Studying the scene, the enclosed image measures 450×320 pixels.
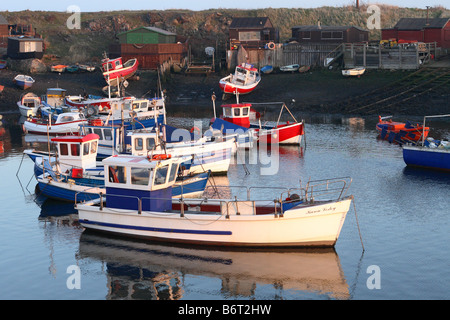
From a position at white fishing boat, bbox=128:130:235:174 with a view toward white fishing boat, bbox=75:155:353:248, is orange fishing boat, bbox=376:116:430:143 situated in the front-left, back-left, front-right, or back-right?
back-left

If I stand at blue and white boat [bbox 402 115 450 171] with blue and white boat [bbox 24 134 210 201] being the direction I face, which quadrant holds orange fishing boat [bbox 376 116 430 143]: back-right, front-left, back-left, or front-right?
back-right

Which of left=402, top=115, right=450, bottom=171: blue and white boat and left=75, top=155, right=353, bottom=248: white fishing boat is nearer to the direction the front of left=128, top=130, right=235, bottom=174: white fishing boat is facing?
the blue and white boat

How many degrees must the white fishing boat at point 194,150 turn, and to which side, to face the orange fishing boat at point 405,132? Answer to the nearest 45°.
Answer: approximately 45° to its left

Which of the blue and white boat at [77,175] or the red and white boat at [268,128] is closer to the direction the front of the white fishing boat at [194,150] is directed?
the red and white boat

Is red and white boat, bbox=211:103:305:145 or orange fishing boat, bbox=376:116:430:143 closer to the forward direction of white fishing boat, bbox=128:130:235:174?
the orange fishing boat

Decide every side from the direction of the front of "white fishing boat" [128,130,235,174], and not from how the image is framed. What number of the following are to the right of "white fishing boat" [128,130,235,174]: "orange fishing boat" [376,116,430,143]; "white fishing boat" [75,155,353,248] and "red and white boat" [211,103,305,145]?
1

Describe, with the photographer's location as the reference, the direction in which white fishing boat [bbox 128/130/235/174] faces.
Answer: facing to the right of the viewer

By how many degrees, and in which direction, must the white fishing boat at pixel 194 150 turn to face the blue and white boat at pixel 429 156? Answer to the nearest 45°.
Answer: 0° — it already faces it

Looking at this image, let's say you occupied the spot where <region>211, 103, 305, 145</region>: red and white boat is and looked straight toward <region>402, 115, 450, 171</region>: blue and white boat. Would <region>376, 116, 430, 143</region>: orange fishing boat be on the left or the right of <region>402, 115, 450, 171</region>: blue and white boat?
left

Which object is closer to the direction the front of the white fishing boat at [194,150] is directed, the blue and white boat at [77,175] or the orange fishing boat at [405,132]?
the orange fishing boat

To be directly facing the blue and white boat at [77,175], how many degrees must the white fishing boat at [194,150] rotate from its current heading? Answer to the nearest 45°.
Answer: approximately 135° to its right

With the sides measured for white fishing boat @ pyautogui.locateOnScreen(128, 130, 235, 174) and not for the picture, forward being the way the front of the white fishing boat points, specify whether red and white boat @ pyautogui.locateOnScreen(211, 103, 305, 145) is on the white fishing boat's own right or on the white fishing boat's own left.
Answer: on the white fishing boat's own left

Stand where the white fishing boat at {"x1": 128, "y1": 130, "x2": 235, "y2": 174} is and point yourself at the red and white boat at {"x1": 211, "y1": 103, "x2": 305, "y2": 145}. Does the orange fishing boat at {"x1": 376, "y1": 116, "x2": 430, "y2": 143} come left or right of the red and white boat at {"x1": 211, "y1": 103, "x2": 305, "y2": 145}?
right

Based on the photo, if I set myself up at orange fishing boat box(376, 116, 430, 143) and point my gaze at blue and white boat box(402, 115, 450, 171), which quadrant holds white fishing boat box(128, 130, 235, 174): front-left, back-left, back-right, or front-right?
front-right

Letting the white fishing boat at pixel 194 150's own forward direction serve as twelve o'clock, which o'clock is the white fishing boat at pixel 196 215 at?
the white fishing boat at pixel 196 215 is roughly at 3 o'clock from the white fishing boat at pixel 194 150.
